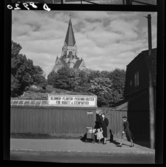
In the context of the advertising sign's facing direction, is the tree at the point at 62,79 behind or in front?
behind

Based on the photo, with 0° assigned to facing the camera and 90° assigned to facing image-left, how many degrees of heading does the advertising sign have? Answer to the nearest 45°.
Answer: approximately 0°

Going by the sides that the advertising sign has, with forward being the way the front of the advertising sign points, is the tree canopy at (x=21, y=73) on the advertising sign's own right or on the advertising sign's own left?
on the advertising sign's own right
